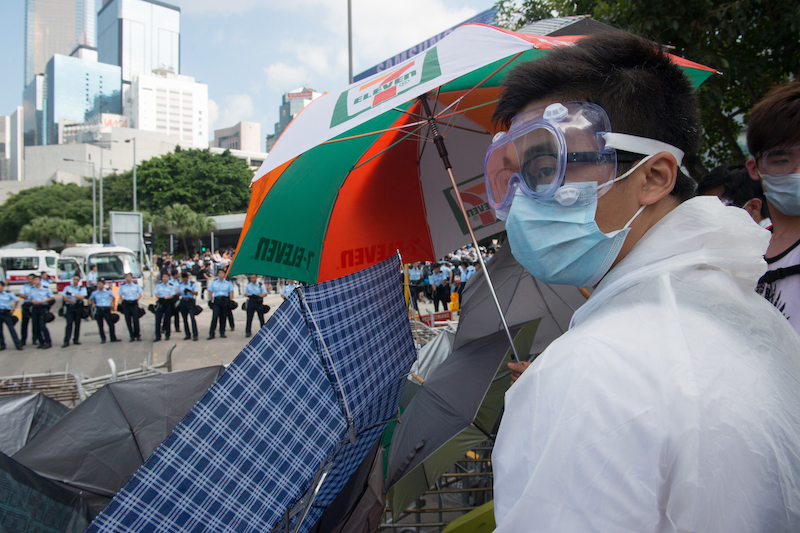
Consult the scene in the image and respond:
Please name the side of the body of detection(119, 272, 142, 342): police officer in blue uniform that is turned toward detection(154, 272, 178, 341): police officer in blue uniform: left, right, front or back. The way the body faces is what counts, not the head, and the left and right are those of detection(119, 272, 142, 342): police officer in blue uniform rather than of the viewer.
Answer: left

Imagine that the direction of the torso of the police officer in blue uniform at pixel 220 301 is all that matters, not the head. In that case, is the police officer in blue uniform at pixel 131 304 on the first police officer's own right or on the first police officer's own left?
on the first police officer's own right

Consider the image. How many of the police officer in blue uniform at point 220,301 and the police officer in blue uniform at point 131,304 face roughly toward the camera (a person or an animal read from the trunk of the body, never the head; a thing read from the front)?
2

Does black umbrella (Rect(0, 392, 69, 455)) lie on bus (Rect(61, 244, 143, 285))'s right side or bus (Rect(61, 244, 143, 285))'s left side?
on its right

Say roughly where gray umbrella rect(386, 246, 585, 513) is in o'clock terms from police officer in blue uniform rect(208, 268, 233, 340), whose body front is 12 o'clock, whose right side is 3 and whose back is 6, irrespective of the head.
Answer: The gray umbrella is roughly at 12 o'clock from the police officer in blue uniform.

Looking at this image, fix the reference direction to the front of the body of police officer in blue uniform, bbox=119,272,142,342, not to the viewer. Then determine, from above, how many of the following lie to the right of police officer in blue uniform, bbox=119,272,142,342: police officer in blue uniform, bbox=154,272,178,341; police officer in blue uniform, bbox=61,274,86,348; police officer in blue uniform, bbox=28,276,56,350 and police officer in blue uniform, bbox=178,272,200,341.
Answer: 2

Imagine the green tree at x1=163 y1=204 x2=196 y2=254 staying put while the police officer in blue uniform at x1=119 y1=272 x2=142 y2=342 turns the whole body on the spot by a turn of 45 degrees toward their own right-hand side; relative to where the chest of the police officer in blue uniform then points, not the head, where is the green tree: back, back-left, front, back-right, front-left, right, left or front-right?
back-right

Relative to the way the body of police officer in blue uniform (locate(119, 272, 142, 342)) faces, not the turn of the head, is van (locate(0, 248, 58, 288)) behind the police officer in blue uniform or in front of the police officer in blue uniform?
behind

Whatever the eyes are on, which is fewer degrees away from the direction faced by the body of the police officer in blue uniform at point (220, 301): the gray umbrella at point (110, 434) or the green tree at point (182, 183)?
the gray umbrella

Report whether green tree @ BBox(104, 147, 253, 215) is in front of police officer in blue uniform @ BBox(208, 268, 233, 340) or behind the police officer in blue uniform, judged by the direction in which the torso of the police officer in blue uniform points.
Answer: behind
